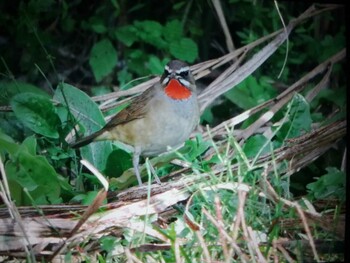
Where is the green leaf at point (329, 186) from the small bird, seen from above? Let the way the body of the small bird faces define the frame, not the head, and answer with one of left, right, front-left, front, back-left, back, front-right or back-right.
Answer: front

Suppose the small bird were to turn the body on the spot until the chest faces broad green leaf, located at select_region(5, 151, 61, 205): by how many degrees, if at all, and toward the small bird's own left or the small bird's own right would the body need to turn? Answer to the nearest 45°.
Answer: approximately 90° to the small bird's own right

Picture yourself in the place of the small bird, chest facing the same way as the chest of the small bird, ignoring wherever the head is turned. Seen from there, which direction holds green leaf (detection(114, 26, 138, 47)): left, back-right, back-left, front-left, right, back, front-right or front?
back-left

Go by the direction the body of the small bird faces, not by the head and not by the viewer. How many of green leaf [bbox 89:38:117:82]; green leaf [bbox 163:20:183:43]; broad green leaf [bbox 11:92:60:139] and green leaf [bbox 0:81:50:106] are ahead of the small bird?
0

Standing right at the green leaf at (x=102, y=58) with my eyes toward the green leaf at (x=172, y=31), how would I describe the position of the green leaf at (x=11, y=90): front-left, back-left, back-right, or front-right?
back-right

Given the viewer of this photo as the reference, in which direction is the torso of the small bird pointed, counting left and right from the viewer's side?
facing the viewer and to the right of the viewer

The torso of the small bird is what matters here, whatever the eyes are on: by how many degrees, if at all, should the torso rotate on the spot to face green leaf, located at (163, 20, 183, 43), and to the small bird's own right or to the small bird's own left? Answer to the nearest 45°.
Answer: approximately 135° to the small bird's own left

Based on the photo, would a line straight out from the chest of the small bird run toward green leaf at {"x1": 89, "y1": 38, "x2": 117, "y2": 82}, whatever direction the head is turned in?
no

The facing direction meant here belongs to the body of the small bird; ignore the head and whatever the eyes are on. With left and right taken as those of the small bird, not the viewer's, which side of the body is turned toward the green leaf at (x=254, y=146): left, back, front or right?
left

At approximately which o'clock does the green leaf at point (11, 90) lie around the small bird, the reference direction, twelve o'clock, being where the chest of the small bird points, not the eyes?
The green leaf is roughly at 6 o'clock from the small bird.

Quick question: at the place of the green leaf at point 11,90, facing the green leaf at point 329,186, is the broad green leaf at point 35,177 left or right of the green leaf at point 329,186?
right

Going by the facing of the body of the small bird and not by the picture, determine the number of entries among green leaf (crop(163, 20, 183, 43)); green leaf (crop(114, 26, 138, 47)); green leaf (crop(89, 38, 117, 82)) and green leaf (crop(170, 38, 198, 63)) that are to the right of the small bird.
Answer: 0

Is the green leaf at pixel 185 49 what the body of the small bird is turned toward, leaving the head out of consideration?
no
